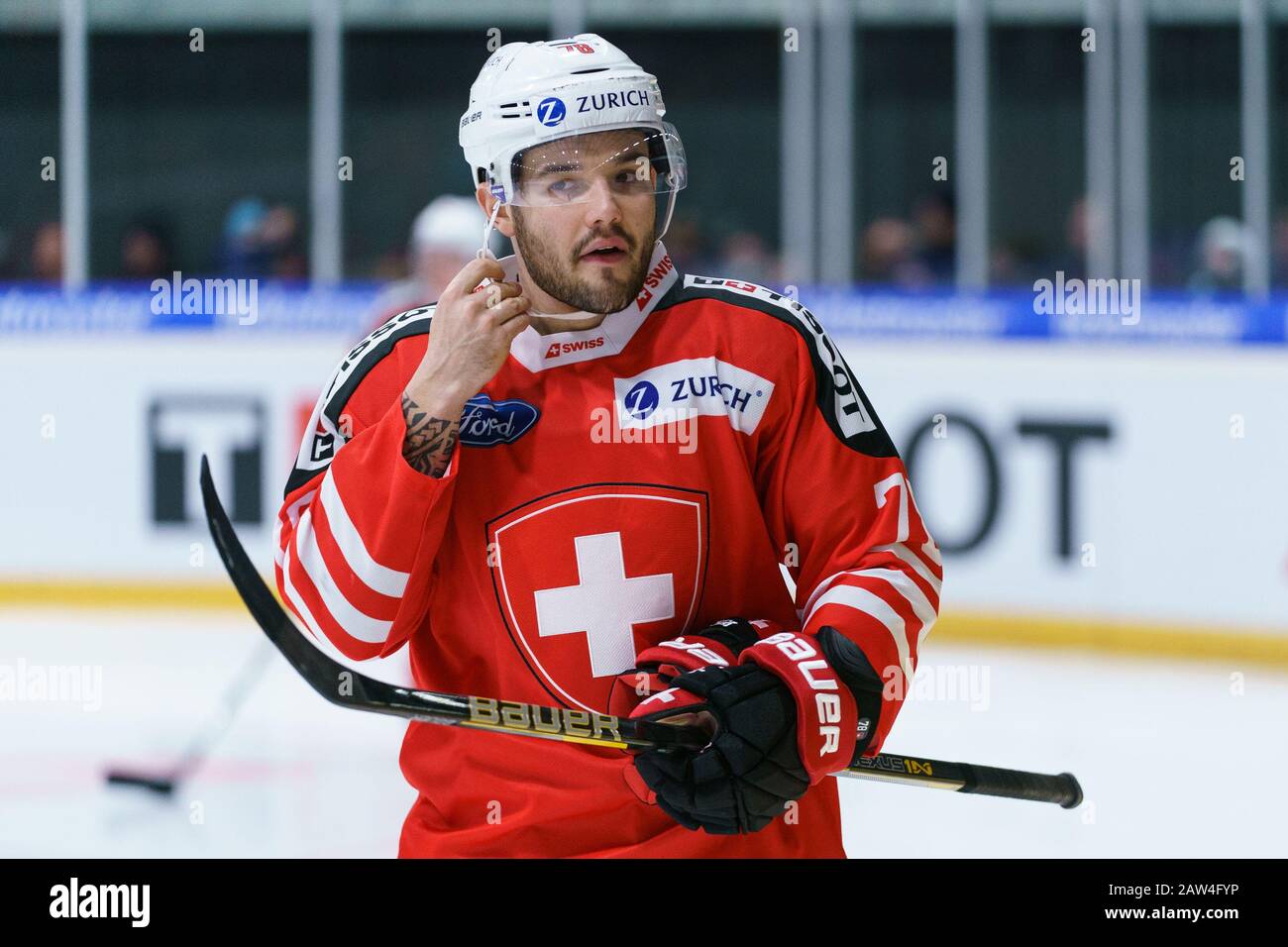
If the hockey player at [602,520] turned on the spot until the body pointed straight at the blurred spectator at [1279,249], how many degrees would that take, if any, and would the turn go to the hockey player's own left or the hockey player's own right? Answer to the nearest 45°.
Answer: approximately 135° to the hockey player's own left

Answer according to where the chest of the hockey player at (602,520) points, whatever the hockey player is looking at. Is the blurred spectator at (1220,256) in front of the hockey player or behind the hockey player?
behind

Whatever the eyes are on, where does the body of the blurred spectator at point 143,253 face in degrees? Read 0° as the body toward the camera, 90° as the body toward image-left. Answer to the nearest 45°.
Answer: approximately 0°

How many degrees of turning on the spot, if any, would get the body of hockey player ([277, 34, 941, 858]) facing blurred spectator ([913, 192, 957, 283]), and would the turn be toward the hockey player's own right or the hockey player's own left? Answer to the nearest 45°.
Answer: approximately 180°

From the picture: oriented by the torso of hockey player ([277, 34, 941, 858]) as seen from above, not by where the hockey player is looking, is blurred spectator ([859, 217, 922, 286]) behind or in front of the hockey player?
behind

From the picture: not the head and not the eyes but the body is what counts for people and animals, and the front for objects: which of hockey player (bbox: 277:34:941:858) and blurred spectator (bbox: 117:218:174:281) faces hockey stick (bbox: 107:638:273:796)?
the blurred spectator

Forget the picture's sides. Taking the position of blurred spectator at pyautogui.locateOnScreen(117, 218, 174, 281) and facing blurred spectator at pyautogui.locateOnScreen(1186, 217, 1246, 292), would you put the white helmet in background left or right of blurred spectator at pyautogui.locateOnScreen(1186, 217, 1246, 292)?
right

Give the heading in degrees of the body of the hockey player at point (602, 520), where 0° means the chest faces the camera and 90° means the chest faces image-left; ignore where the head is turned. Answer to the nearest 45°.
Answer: approximately 0°

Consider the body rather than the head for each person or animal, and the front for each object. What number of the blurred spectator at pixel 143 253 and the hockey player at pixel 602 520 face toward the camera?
2

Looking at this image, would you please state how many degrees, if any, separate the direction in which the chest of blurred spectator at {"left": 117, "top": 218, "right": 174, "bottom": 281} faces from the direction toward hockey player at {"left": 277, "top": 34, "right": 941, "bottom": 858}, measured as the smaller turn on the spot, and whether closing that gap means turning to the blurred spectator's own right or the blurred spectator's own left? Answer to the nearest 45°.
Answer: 0° — they already face them
